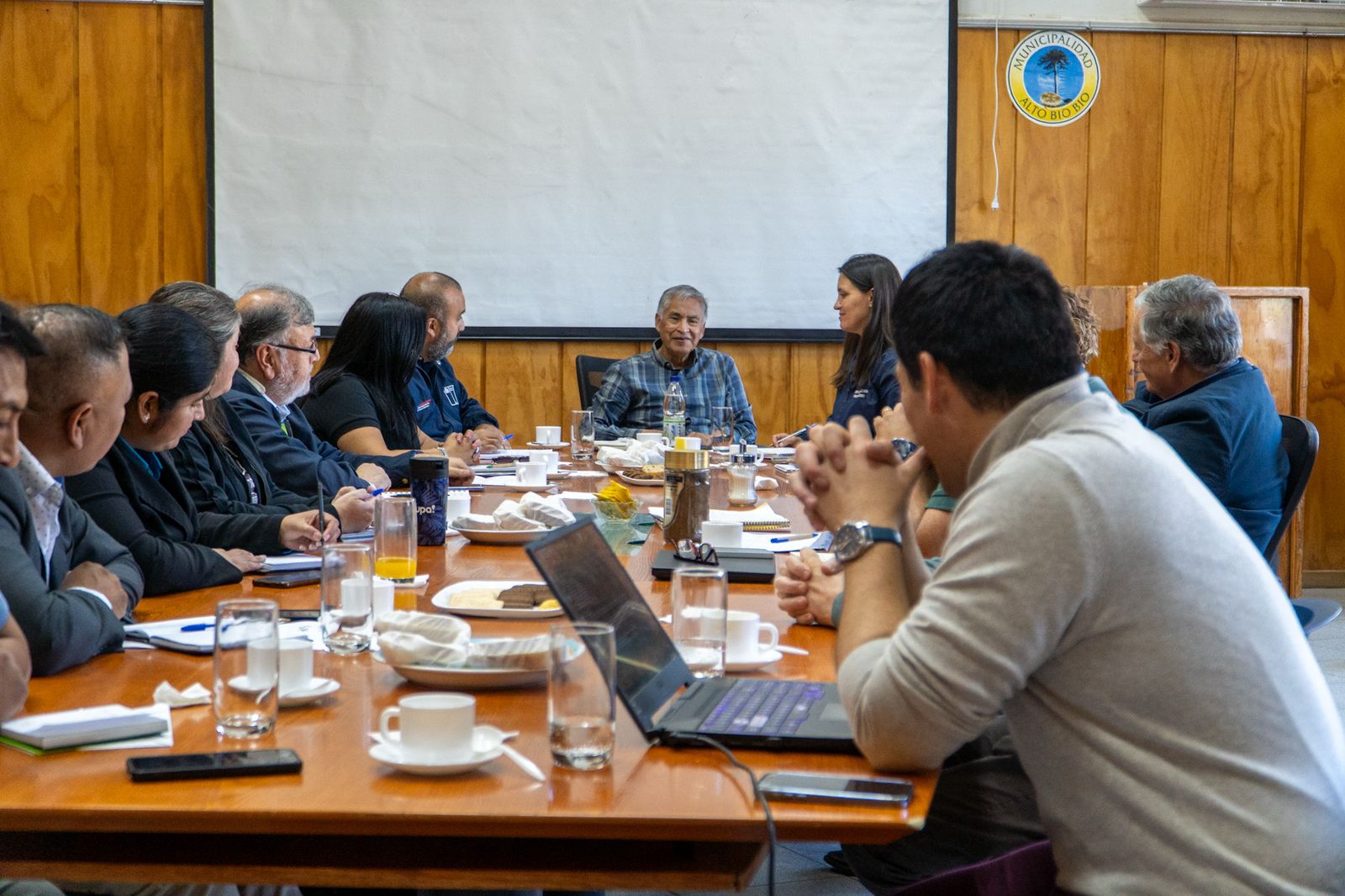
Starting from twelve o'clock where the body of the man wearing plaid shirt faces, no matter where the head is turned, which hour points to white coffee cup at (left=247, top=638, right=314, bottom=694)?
The white coffee cup is roughly at 12 o'clock from the man wearing plaid shirt.

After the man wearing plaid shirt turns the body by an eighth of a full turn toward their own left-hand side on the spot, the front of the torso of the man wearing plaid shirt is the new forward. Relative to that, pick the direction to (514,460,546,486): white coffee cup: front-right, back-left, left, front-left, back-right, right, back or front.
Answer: front-right

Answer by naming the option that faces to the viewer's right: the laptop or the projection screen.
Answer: the laptop

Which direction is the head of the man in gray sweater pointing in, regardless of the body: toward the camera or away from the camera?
away from the camera

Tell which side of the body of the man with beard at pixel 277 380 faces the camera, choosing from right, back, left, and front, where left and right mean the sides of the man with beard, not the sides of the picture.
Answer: right

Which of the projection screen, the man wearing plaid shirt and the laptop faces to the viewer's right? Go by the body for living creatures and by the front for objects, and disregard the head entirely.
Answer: the laptop

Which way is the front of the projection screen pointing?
toward the camera

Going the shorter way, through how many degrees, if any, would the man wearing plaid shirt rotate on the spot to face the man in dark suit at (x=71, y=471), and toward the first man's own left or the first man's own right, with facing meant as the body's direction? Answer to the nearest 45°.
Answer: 0° — they already face them

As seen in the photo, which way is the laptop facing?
to the viewer's right

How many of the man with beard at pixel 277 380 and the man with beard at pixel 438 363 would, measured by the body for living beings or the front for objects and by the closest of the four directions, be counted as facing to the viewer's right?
2

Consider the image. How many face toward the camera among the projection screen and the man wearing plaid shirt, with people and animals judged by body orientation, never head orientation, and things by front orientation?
2

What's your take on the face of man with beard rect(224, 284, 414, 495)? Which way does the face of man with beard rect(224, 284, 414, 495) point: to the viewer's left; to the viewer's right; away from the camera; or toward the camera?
to the viewer's right

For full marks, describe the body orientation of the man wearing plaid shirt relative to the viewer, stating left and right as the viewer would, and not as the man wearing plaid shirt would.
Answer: facing the viewer

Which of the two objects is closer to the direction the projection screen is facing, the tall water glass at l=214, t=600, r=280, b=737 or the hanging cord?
the tall water glass

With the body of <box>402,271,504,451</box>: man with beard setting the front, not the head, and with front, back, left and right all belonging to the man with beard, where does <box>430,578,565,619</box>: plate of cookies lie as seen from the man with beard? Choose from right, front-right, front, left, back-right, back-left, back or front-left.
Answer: right

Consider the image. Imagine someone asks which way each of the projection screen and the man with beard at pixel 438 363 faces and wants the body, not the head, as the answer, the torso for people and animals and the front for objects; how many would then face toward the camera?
1

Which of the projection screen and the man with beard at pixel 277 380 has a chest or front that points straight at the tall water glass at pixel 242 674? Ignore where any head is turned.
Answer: the projection screen

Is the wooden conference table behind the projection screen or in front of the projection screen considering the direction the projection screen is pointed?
in front

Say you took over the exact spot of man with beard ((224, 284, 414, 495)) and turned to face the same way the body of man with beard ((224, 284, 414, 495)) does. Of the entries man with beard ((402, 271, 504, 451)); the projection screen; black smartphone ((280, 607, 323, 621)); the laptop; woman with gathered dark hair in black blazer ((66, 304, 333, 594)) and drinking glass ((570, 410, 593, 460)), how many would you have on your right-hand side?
3

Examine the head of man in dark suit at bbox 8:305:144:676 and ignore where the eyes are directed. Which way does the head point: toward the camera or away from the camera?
away from the camera

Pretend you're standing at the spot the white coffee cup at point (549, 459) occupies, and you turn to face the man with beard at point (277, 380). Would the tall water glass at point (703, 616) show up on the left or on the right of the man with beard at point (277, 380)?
left
